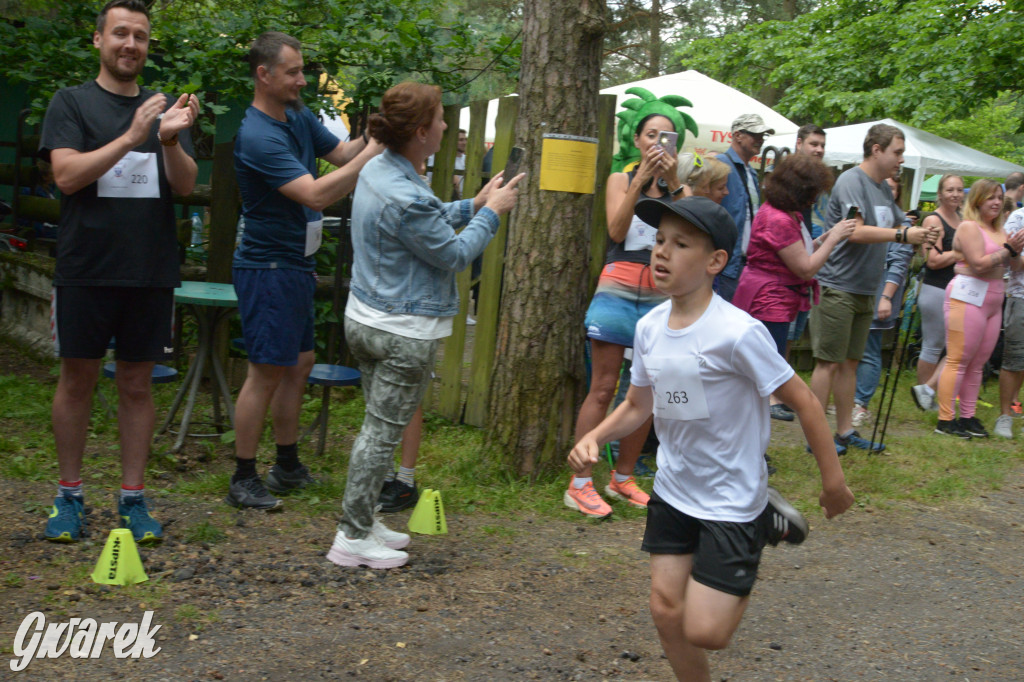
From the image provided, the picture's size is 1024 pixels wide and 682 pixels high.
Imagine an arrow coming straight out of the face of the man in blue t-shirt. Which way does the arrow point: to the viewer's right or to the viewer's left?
to the viewer's right

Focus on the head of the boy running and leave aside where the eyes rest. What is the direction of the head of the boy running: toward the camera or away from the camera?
toward the camera

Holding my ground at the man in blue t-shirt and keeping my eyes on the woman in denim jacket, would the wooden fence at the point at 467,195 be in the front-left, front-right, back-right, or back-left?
back-left

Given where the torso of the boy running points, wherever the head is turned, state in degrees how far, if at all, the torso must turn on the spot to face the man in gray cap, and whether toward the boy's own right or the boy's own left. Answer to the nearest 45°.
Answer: approximately 135° to the boy's own right

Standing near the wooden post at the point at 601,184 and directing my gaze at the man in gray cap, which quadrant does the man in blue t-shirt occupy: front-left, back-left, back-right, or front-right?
back-right

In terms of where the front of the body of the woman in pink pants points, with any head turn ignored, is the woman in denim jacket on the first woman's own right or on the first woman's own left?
on the first woman's own right

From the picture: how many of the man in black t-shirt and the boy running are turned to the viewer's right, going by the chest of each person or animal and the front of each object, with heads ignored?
0

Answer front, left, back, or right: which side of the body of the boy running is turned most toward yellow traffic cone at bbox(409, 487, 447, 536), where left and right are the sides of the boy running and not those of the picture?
right

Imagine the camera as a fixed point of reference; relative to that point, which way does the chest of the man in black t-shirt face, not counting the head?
toward the camera

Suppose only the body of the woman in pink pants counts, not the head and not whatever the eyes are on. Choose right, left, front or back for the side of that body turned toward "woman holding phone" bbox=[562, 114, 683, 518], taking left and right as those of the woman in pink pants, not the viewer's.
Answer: right

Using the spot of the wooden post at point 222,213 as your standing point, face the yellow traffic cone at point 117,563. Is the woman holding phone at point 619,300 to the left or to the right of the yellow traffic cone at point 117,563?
left

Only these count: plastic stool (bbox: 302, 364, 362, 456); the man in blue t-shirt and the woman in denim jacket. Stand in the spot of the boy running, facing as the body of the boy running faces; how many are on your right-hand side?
3

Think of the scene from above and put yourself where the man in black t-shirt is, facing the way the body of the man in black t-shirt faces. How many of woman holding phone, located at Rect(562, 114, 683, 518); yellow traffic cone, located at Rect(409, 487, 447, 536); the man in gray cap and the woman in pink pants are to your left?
4

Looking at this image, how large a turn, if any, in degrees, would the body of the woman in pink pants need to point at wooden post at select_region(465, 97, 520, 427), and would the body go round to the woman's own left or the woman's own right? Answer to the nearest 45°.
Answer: approximately 90° to the woman's own right
